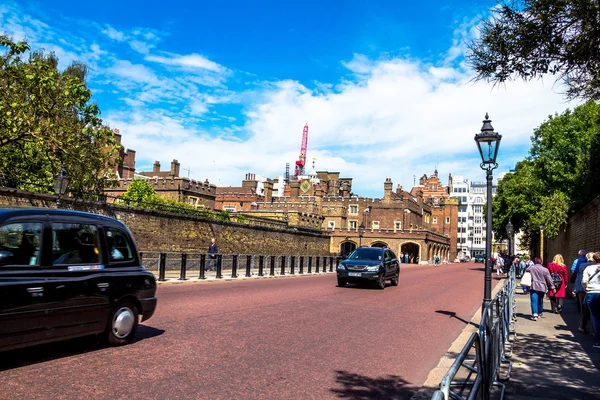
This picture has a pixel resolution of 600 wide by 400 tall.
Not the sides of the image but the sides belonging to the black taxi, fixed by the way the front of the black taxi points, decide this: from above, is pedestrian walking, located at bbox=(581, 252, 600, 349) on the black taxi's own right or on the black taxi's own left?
on the black taxi's own left

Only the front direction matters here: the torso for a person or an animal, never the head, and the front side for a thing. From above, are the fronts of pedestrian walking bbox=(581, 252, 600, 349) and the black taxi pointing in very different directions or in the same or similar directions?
very different directions

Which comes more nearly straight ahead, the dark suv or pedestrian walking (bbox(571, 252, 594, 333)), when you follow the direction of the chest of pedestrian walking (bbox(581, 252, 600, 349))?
the pedestrian walking
